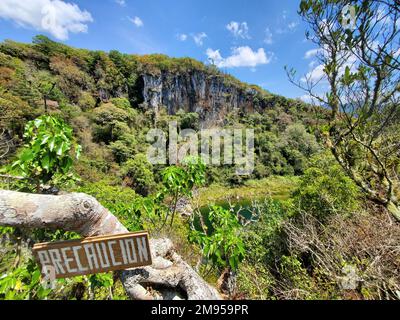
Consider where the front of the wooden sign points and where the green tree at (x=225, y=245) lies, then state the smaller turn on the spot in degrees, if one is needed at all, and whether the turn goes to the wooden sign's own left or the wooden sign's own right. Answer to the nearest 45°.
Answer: approximately 135° to the wooden sign's own left

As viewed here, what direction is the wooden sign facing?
toward the camera

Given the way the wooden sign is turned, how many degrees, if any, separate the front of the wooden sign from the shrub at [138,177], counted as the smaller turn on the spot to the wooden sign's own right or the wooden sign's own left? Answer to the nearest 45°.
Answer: approximately 180°

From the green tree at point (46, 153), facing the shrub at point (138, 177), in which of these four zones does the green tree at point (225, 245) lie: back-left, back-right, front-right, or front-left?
front-right

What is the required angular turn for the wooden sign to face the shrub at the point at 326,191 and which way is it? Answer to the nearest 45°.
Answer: approximately 135° to its left

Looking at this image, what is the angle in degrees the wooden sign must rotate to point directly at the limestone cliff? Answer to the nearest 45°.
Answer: approximately 180°
